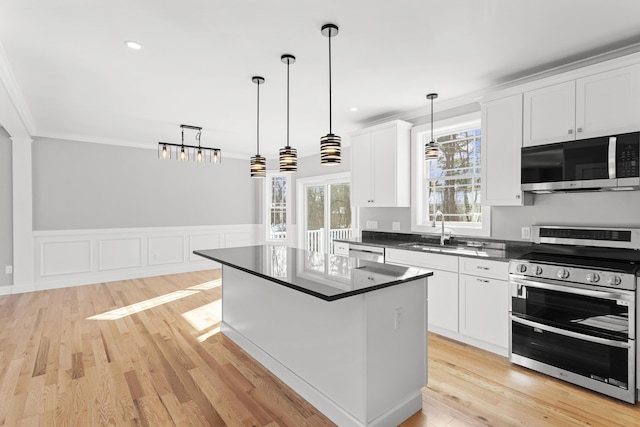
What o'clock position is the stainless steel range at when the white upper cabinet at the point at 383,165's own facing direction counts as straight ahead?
The stainless steel range is roughly at 9 o'clock from the white upper cabinet.

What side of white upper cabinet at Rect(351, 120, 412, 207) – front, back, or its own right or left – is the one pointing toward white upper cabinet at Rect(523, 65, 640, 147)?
left

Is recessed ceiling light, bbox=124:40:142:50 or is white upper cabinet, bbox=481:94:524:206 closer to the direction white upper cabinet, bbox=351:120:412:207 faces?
the recessed ceiling light

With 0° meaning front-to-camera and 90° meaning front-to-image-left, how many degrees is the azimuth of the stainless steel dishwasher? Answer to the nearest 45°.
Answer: approximately 45°

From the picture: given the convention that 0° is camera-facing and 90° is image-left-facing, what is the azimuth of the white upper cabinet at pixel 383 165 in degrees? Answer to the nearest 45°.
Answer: approximately 45°

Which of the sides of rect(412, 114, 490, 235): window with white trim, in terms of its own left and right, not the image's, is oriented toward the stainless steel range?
left

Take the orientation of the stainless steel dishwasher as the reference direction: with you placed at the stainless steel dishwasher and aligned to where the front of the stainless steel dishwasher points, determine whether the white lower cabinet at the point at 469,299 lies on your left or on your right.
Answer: on your left
